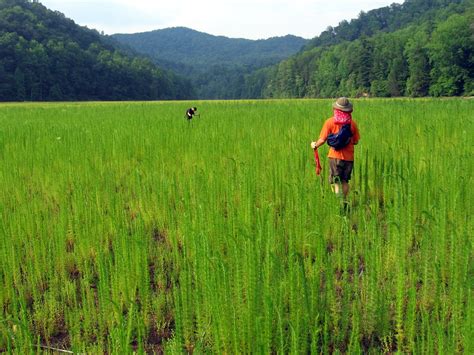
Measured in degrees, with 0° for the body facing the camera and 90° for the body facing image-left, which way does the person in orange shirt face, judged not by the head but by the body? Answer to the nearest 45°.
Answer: approximately 180°
